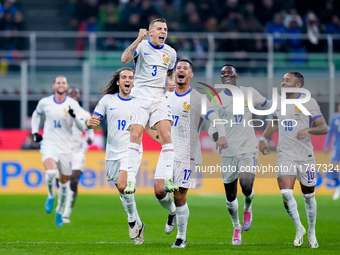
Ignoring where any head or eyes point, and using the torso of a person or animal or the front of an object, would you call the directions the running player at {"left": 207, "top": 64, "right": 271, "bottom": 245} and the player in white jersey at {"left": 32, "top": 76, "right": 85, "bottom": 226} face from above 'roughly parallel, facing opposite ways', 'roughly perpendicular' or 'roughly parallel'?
roughly parallel

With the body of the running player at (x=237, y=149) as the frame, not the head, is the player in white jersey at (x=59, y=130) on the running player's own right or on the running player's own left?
on the running player's own right

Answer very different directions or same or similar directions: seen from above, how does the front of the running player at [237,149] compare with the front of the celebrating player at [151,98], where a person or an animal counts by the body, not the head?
same or similar directions

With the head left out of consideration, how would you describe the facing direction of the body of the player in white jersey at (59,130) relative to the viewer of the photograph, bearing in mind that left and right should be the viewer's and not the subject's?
facing the viewer

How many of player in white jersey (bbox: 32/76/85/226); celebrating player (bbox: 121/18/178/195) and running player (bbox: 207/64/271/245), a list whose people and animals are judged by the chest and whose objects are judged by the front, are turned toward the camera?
3

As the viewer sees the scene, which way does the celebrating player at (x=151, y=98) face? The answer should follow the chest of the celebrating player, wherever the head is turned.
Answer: toward the camera

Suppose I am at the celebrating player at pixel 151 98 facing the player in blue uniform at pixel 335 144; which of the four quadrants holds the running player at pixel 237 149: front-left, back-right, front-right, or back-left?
front-right

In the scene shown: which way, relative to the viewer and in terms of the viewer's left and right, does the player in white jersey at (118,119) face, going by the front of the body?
facing the viewer and to the right of the viewer

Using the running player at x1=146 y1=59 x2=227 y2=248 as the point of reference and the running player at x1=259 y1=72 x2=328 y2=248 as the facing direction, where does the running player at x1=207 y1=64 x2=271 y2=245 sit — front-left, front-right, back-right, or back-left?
front-left

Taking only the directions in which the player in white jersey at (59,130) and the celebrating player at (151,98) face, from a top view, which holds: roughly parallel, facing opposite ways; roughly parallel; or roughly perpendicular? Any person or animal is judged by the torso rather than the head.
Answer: roughly parallel
